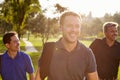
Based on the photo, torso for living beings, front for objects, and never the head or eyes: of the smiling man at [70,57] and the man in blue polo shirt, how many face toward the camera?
2

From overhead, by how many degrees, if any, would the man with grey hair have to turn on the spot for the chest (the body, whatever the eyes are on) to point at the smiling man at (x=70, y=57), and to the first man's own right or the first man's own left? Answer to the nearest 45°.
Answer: approximately 45° to the first man's own right

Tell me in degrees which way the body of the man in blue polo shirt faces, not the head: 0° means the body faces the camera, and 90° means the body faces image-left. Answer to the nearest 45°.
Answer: approximately 0°

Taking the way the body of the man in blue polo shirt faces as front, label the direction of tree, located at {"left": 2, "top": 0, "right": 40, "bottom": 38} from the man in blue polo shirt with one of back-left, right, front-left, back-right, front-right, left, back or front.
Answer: back

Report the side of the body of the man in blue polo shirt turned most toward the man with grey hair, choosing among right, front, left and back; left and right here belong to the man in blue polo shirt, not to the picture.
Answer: left

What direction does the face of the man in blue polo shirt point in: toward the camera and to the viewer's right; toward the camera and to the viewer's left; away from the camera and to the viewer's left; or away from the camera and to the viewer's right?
toward the camera and to the viewer's right

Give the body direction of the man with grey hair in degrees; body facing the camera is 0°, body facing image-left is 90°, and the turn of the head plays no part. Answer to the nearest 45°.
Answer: approximately 315°

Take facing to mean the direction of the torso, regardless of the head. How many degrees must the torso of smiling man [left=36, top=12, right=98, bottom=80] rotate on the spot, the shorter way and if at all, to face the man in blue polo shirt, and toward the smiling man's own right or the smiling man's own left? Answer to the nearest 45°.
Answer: approximately 135° to the smiling man's own right
